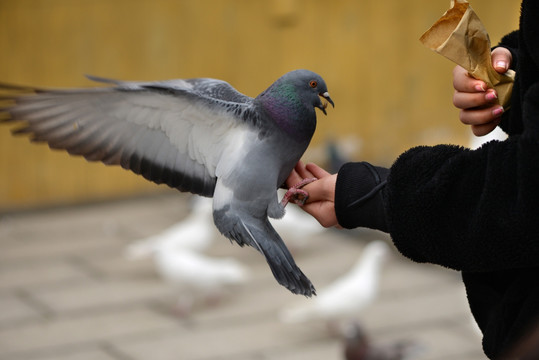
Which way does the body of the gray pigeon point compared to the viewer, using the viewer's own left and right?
facing to the right of the viewer

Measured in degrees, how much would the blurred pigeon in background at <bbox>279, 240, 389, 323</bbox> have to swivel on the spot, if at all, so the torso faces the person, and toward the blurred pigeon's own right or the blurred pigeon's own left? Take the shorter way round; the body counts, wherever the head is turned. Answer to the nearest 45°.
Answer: approximately 90° to the blurred pigeon's own right

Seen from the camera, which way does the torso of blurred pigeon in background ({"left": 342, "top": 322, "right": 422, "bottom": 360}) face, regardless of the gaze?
to the viewer's left

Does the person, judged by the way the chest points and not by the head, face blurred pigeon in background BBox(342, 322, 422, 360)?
no

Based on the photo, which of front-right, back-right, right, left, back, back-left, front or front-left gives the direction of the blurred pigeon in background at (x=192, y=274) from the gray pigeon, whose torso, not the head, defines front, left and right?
left

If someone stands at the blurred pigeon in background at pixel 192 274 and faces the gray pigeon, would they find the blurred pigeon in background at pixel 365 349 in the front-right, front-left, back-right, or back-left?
front-left

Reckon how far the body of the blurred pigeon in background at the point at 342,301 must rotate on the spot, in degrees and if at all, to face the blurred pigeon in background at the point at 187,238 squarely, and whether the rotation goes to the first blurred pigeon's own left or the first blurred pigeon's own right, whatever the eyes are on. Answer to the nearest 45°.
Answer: approximately 135° to the first blurred pigeon's own left

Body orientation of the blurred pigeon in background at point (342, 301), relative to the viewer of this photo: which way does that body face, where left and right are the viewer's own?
facing to the right of the viewer

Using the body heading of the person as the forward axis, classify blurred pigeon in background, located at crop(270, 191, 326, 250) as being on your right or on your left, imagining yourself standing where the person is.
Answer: on your right

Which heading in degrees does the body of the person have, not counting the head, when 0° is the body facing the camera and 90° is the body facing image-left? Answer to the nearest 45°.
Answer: approximately 90°

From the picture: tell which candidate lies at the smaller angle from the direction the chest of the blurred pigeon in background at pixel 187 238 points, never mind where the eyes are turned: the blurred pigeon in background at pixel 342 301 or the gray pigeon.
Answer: the blurred pigeon in background

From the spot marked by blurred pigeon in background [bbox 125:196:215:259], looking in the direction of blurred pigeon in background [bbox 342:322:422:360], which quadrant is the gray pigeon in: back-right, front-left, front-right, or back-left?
front-right
